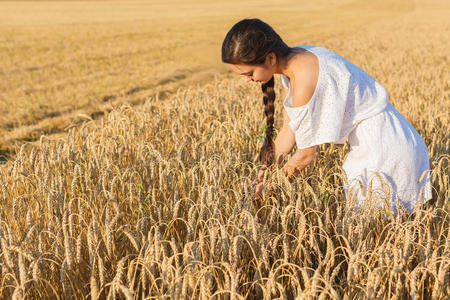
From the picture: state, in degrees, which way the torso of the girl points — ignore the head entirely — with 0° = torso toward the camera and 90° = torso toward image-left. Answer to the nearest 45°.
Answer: approximately 90°
